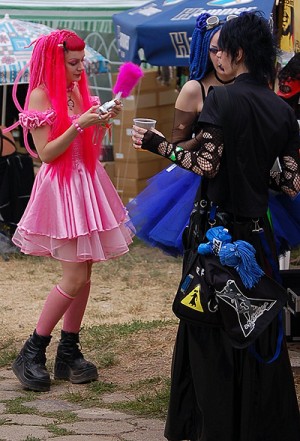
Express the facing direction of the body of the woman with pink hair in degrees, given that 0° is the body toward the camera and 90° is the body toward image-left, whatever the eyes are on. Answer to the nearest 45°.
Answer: approximately 315°

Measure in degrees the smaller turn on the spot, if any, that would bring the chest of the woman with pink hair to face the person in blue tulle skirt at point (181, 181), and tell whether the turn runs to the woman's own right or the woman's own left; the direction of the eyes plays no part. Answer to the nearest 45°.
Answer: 0° — they already face them

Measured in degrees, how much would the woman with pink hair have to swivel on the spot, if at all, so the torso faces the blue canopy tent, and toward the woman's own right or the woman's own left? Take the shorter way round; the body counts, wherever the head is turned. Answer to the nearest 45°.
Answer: approximately 135° to the woman's own left

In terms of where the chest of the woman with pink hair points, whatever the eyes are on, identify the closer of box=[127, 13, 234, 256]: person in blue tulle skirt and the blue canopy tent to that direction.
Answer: the person in blue tulle skirt

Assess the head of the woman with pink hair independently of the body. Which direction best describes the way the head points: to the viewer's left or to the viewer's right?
to the viewer's right

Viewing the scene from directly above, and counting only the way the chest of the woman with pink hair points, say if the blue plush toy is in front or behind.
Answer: in front

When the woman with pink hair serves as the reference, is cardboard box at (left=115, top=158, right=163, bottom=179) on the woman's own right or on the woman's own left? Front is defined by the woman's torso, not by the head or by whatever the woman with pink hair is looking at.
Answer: on the woman's own left
